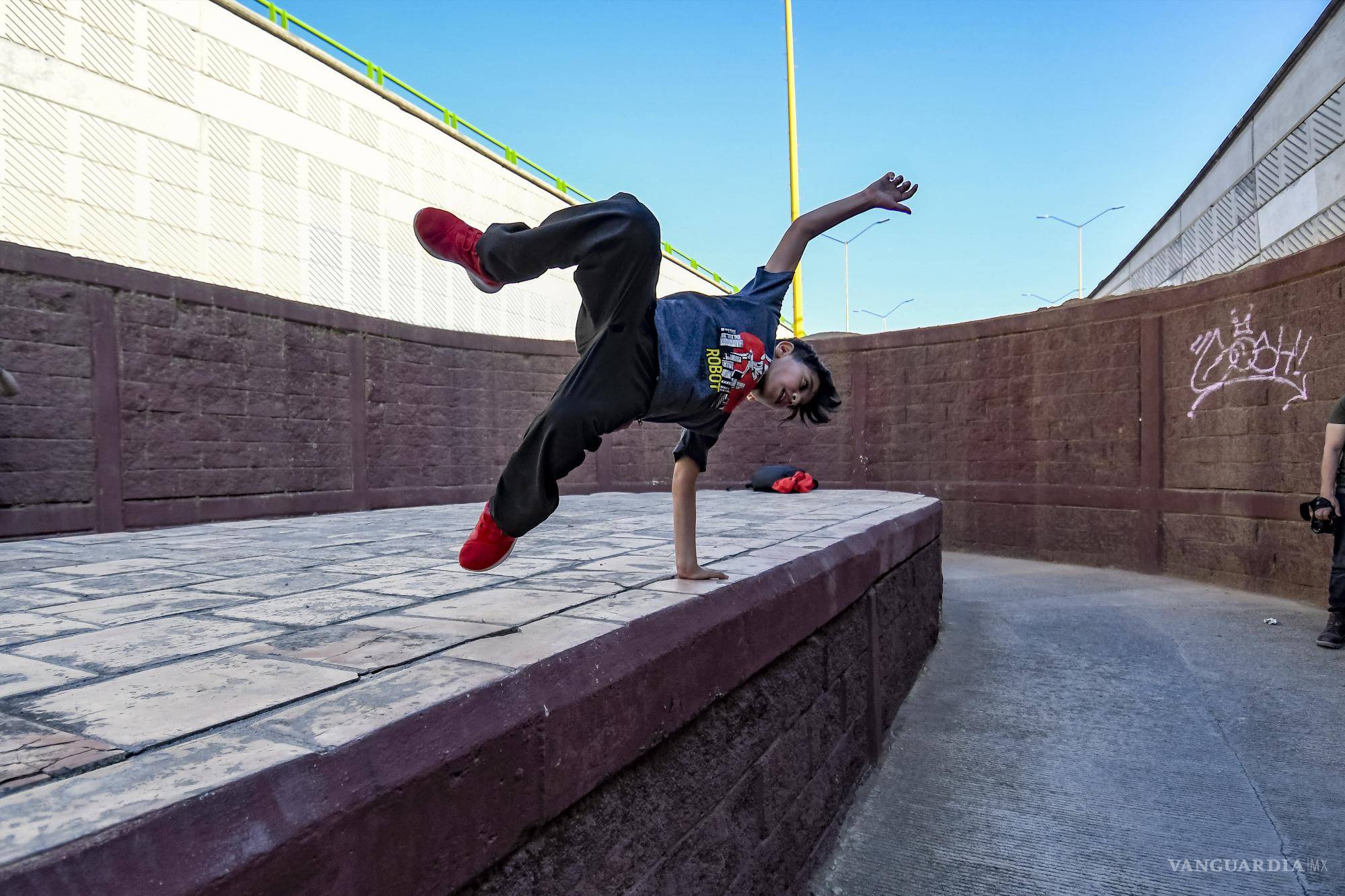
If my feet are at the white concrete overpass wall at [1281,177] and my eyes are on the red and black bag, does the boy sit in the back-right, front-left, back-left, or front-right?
front-left

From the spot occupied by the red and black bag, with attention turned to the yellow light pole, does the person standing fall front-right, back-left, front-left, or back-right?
back-right

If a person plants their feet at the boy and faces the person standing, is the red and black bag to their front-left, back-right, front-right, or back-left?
front-left

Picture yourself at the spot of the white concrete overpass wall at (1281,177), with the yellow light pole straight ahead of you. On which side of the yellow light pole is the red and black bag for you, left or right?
left

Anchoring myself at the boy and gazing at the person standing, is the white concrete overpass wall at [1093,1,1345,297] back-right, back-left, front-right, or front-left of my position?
front-left
